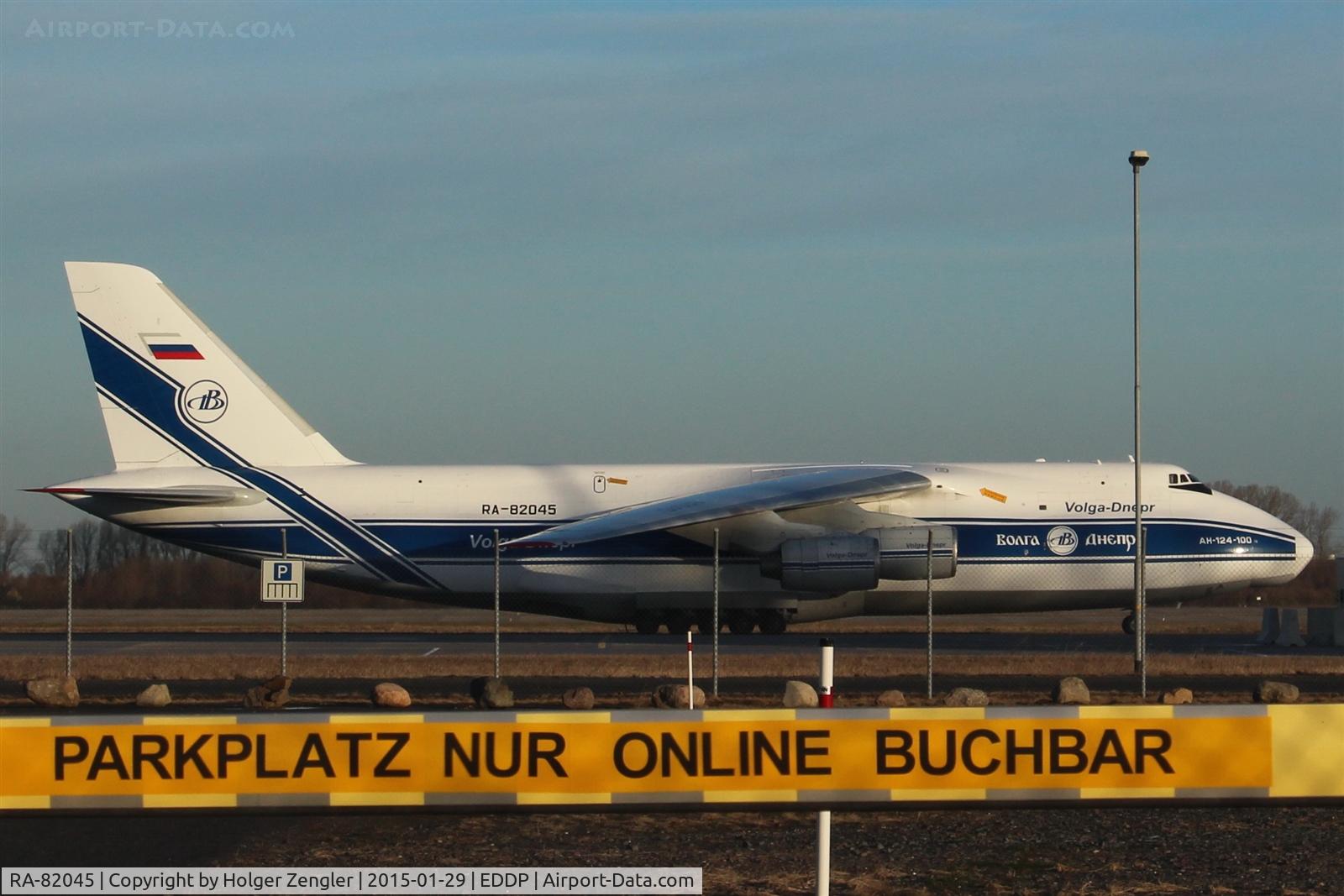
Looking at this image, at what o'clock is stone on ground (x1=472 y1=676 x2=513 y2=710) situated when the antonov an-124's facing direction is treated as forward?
The stone on ground is roughly at 3 o'clock from the antonov an-124.

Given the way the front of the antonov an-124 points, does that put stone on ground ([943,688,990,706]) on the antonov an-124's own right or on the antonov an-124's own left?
on the antonov an-124's own right

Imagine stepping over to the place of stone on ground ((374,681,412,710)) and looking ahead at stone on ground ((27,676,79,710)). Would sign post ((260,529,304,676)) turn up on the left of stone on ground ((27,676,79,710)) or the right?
right

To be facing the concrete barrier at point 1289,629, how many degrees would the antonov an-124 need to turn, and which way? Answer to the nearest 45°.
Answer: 0° — it already faces it

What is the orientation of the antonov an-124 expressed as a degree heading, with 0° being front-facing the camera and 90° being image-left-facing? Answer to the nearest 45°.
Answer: approximately 270°

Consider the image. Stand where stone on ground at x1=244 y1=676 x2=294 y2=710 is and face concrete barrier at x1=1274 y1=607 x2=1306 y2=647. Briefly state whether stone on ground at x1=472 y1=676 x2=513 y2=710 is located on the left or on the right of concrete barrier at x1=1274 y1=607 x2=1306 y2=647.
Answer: right

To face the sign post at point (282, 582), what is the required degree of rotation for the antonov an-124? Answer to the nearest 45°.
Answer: approximately 90° to its right

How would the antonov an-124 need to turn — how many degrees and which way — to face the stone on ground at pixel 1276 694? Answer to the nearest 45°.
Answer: approximately 45° to its right

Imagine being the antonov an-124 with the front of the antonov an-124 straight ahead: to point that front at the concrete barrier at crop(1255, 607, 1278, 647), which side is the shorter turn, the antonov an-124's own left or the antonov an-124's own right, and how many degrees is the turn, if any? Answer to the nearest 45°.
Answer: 0° — it already faces it

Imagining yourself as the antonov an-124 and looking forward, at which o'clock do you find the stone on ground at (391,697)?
The stone on ground is roughly at 3 o'clock from the antonov an-124.

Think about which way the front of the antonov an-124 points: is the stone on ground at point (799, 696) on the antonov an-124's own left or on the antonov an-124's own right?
on the antonov an-124's own right
